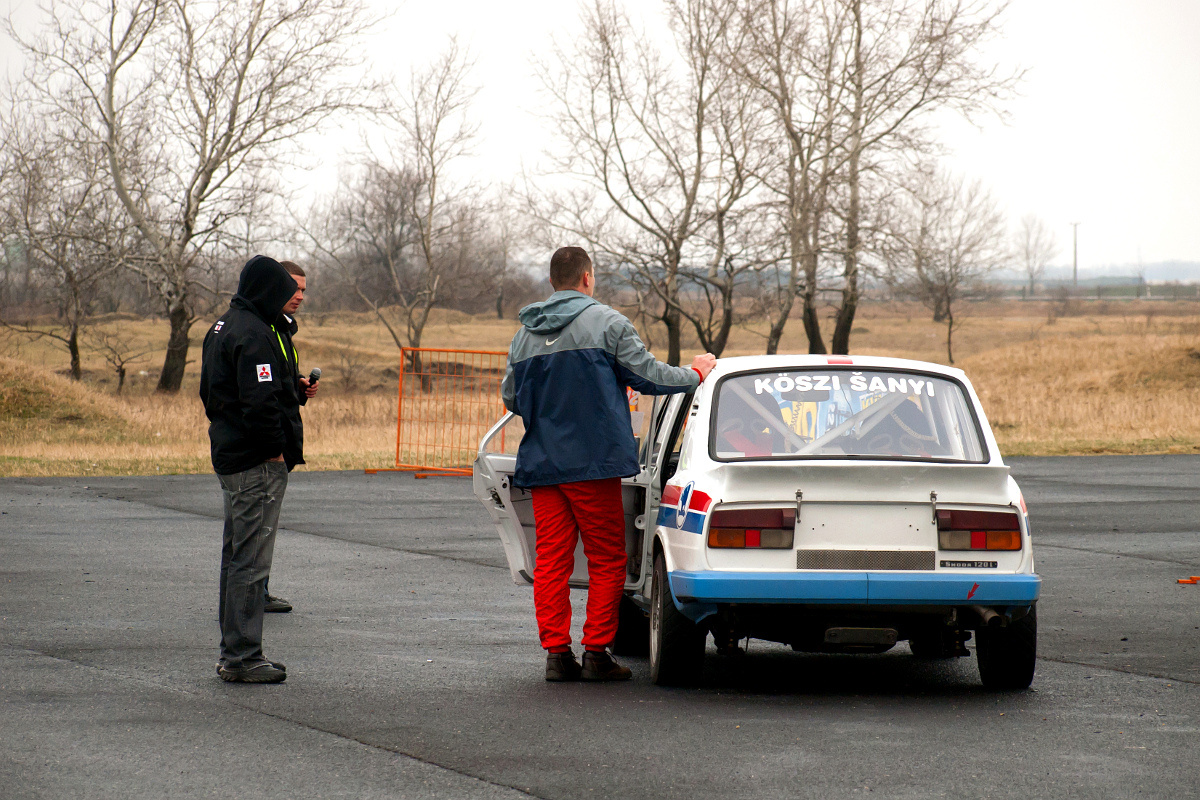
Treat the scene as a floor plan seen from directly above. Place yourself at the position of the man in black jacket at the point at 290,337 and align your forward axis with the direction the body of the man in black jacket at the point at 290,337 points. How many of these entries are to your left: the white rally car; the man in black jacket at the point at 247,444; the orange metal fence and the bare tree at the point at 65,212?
2

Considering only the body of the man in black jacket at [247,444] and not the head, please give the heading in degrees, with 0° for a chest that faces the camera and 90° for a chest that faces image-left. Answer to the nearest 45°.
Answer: approximately 270°

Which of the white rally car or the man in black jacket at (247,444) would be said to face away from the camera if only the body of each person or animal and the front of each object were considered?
the white rally car

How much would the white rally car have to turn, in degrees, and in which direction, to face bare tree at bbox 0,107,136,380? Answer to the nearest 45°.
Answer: approximately 45° to its left

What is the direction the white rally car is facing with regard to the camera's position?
facing away from the viewer

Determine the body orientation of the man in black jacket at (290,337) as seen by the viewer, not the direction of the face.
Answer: to the viewer's right
